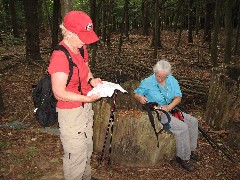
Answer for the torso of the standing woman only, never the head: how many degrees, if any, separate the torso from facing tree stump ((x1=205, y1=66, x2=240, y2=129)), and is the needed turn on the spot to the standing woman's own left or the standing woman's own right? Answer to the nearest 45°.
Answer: approximately 90° to the standing woman's own left

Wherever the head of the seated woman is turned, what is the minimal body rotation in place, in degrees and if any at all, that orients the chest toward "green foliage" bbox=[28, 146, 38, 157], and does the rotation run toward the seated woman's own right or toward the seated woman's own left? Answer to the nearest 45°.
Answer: approximately 135° to the seated woman's own right

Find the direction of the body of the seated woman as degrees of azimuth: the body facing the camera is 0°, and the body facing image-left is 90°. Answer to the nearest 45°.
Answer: approximately 315°

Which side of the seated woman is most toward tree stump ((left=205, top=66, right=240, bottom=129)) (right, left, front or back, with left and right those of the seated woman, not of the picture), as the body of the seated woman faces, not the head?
left

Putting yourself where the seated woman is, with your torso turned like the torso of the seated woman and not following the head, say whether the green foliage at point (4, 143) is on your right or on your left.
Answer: on your right

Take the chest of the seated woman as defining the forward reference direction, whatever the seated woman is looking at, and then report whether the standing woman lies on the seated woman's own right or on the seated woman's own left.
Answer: on the seated woman's own right

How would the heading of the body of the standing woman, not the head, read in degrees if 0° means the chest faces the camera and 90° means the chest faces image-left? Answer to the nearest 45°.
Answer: approximately 315°

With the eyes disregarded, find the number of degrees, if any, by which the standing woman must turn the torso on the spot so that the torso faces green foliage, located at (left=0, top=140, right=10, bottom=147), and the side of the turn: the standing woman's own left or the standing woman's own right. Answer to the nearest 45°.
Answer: approximately 180°
